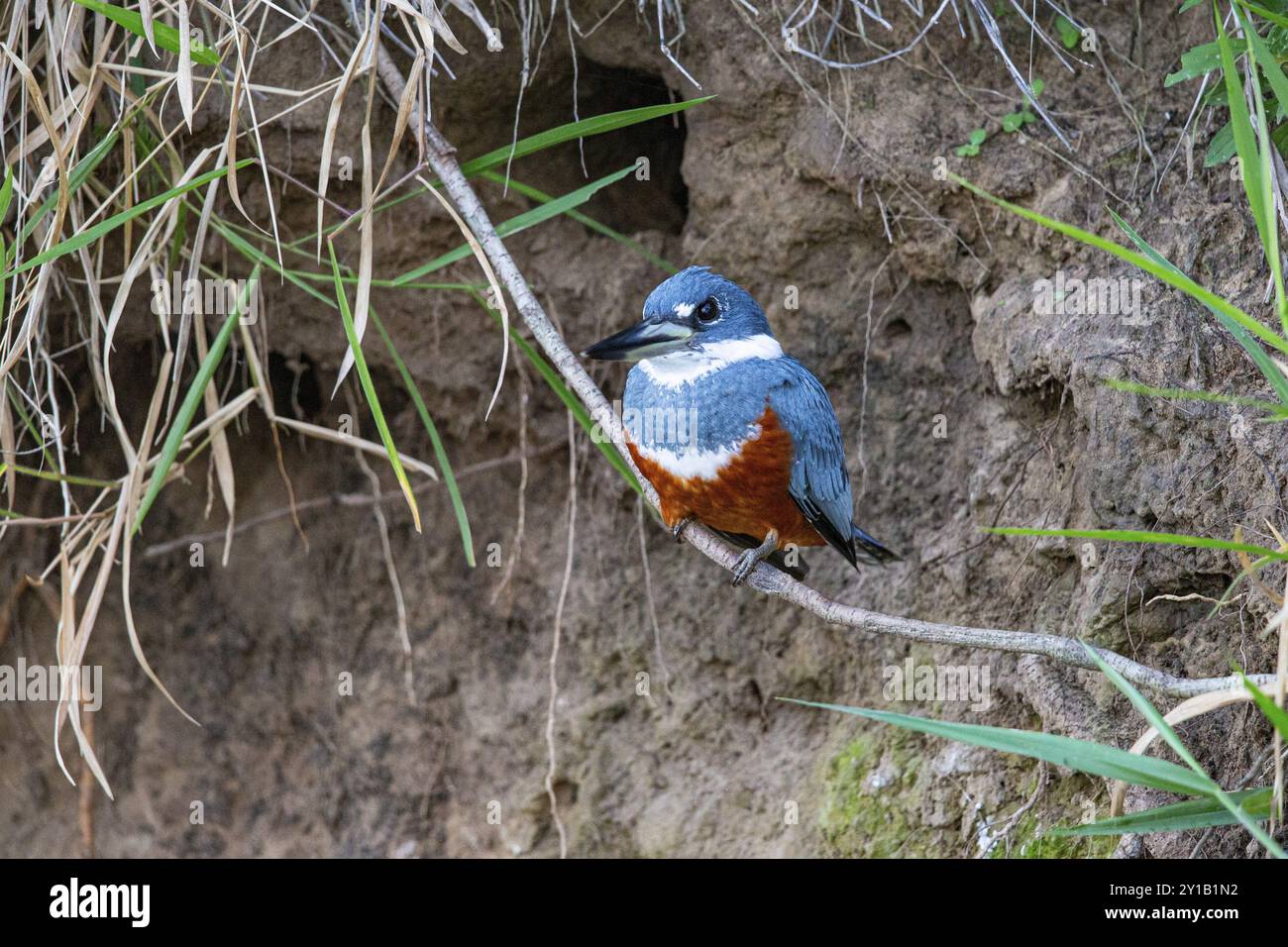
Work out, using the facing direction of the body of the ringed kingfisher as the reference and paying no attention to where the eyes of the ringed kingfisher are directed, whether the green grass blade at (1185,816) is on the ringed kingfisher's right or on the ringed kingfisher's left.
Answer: on the ringed kingfisher's left

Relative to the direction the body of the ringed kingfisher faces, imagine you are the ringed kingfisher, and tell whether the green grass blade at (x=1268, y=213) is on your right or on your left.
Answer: on your left

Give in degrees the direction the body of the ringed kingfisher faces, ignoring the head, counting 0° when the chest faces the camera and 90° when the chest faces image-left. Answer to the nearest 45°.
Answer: approximately 45°

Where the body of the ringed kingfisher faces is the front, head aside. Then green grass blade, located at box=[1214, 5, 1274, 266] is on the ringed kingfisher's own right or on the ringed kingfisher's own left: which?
on the ringed kingfisher's own left

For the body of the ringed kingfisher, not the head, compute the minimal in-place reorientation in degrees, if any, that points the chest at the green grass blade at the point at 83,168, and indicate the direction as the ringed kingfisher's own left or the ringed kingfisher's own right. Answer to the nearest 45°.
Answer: approximately 45° to the ringed kingfisher's own right

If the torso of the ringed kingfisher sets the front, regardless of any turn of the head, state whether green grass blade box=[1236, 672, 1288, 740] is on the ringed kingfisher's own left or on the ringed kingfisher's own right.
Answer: on the ringed kingfisher's own left
